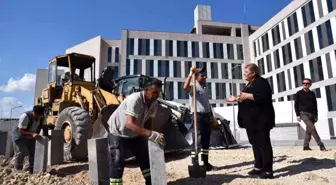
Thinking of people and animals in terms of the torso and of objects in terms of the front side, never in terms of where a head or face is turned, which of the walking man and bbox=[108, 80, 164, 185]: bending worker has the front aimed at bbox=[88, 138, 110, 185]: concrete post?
the walking man

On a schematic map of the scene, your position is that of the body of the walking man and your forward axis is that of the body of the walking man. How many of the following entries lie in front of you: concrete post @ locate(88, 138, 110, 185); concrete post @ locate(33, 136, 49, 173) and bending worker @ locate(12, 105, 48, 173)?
3

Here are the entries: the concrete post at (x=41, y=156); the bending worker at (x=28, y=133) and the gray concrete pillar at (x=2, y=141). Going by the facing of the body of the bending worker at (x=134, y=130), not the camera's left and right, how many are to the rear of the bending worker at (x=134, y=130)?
3

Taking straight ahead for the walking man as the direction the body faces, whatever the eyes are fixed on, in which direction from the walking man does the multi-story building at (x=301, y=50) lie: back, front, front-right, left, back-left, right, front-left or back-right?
back-right

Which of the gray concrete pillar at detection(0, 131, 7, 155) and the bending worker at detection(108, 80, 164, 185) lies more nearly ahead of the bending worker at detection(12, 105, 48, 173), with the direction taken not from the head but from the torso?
the bending worker

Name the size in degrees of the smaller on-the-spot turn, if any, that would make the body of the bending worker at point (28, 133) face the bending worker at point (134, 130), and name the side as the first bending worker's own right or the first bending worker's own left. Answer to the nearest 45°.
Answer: approximately 45° to the first bending worker's own right

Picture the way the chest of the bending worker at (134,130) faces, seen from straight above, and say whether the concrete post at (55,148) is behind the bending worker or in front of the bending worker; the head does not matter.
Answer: behind

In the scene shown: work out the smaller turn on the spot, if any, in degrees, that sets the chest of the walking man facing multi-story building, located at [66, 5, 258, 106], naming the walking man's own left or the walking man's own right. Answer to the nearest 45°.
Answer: approximately 90° to the walking man's own right

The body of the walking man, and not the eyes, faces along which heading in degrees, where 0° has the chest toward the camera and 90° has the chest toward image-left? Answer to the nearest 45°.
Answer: approximately 45°
